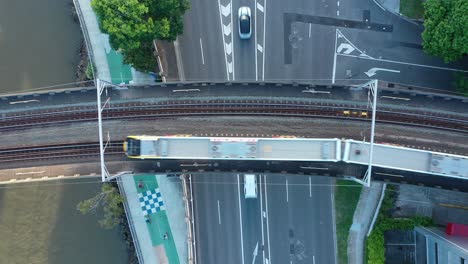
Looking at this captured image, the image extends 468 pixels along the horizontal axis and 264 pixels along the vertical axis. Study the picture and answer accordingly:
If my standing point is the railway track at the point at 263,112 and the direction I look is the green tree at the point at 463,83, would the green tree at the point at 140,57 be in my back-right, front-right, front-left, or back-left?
back-left

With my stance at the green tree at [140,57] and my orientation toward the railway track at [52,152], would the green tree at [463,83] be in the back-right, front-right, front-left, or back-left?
back-left

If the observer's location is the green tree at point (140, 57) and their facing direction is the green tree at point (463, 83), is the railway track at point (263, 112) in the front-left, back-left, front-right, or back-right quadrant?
front-right

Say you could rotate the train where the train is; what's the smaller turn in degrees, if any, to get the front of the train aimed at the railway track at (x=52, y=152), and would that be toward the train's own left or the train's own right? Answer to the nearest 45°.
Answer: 0° — it already faces it

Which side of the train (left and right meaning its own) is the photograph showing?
left

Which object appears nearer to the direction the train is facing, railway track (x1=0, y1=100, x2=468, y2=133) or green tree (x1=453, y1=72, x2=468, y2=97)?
the railway track

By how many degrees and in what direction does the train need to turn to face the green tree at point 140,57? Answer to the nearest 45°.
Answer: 0° — it already faces it

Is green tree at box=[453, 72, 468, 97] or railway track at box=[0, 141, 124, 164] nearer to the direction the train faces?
the railway track

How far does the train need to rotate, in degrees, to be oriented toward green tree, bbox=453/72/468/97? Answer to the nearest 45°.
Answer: approximately 135° to its right

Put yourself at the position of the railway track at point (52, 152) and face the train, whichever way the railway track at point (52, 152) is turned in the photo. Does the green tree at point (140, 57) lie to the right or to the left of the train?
left
